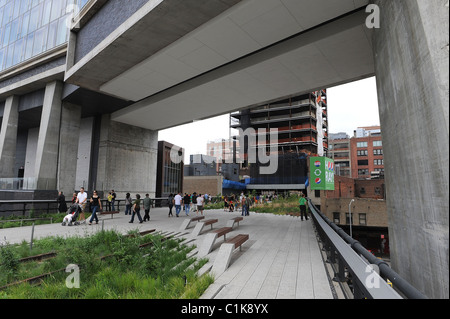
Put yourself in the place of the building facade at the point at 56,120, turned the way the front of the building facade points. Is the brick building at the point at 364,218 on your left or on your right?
on your left

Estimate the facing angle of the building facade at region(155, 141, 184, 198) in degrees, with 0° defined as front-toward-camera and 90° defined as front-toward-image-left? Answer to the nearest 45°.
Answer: approximately 315°

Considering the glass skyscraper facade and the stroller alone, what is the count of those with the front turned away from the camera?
0

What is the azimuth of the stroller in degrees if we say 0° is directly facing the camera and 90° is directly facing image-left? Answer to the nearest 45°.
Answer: approximately 45°

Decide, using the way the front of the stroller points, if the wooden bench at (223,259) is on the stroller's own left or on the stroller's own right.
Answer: on the stroller's own left

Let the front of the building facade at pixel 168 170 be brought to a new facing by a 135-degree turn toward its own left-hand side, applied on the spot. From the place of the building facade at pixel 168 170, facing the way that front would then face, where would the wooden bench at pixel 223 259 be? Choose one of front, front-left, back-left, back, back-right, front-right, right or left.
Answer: back
